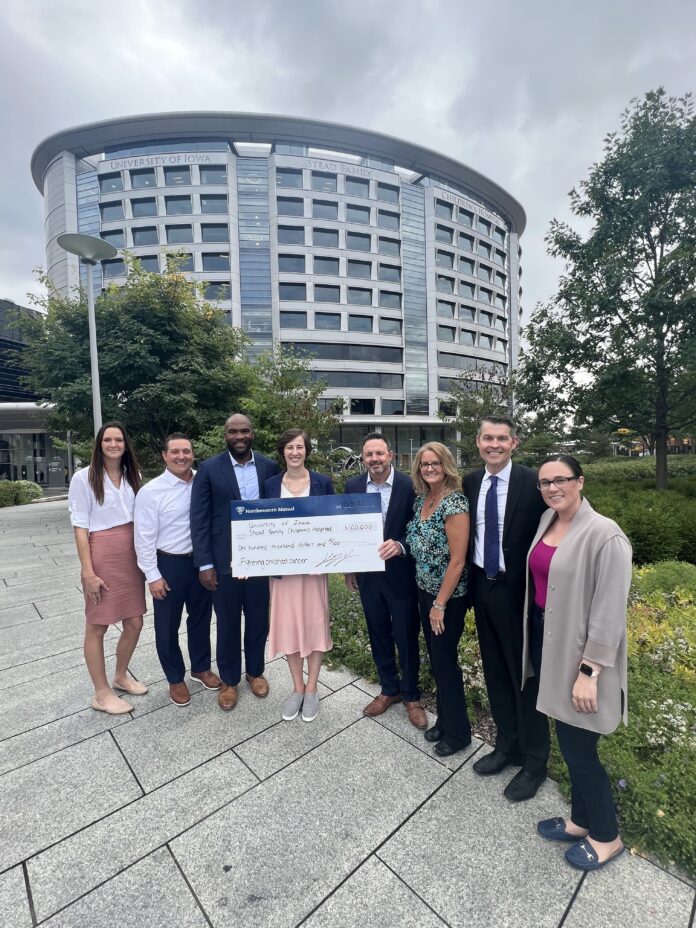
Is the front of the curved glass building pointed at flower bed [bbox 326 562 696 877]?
yes

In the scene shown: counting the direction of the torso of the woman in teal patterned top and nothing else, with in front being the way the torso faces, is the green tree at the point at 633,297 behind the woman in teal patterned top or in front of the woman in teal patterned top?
behind

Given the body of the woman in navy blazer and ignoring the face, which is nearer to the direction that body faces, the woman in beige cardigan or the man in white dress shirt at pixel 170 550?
the woman in beige cardigan

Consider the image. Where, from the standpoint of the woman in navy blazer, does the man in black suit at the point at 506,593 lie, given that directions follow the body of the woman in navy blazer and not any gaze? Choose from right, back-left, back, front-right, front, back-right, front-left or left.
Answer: front-left

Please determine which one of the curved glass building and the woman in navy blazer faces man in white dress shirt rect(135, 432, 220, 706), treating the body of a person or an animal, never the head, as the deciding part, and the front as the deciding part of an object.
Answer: the curved glass building

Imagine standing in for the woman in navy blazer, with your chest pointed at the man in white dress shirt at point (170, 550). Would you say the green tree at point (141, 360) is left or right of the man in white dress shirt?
right

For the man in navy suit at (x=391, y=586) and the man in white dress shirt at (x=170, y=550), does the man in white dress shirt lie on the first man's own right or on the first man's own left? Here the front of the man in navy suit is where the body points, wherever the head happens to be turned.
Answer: on the first man's own right

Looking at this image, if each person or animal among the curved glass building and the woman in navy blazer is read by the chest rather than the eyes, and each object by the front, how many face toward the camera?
2

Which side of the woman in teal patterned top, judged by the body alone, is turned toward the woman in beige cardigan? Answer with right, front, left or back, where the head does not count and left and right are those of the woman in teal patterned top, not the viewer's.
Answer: left
